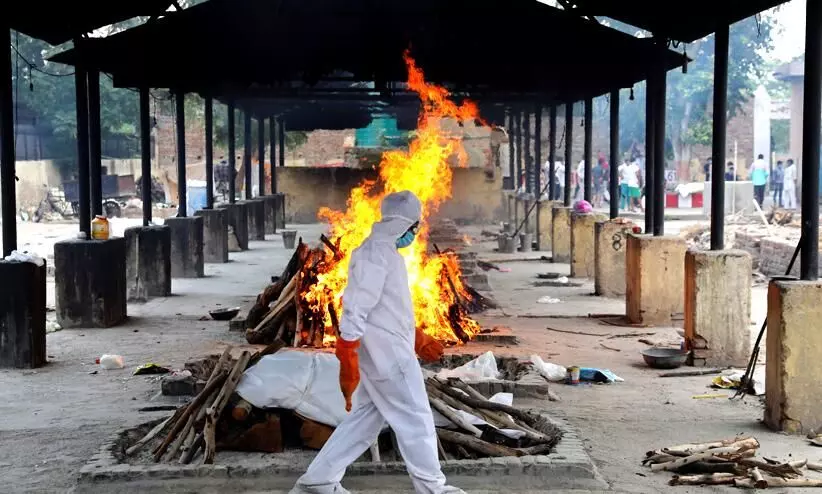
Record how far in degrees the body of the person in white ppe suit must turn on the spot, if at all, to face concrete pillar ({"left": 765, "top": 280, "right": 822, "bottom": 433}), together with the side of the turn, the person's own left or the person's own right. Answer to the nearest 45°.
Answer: approximately 45° to the person's own left

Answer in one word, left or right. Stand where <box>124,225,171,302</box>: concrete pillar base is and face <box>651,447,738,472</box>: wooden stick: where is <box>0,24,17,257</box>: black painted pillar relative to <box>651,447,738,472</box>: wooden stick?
right

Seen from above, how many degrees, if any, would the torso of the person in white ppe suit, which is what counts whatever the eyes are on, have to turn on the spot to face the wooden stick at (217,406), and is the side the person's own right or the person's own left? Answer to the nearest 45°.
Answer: approximately 135° to the person's own left

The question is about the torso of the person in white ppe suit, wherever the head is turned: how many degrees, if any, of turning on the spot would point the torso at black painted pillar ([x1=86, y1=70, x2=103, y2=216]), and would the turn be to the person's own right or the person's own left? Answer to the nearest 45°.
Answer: approximately 135° to the person's own left

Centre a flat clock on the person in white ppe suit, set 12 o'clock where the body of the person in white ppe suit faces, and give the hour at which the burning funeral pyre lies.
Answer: The burning funeral pyre is roughly at 9 o'clock from the person in white ppe suit.

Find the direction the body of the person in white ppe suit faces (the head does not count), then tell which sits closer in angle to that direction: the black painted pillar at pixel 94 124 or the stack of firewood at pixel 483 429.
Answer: the stack of firewood

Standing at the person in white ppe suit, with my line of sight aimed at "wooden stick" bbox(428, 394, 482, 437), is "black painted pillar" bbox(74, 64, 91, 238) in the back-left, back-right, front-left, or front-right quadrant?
front-left

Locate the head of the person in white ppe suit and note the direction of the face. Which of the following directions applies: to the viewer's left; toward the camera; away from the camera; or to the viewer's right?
to the viewer's right

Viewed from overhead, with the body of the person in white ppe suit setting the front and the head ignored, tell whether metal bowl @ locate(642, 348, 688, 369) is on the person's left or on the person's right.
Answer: on the person's left

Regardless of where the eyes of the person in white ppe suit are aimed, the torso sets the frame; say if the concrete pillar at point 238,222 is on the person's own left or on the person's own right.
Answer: on the person's own left

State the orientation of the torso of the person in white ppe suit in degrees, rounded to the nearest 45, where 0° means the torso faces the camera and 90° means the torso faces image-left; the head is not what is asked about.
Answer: approximately 270°

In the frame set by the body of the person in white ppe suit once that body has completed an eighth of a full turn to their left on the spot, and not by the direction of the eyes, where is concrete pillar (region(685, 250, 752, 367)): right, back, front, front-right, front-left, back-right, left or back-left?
front
